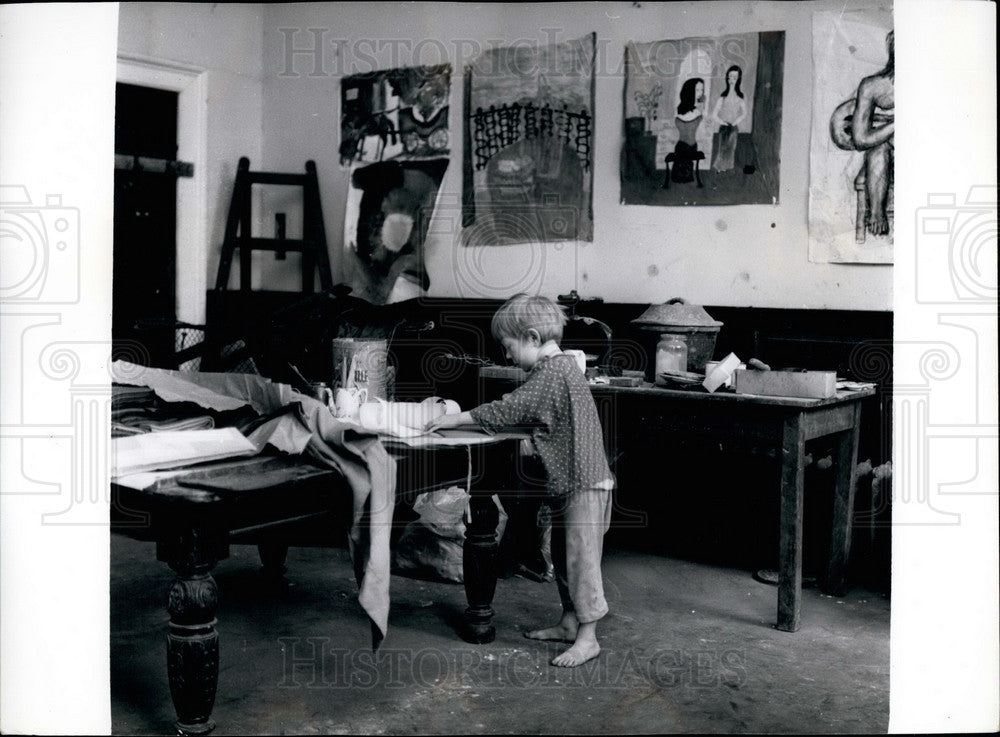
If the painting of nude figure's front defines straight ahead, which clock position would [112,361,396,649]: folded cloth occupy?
The folded cloth is roughly at 1 o'clock from the painting of nude figure.

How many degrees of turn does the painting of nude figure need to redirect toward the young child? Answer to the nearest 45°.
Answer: approximately 45° to its right

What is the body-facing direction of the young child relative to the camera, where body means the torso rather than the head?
to the viewer's left

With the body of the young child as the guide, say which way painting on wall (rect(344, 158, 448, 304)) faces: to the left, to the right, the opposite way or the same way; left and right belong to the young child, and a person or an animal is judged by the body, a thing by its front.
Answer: to the left

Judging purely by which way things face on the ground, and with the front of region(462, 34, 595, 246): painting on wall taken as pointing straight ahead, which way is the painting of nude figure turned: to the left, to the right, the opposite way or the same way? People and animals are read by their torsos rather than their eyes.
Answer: the same way

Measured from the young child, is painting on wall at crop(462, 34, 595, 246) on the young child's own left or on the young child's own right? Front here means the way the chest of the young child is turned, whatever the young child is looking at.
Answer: on the young child's own right

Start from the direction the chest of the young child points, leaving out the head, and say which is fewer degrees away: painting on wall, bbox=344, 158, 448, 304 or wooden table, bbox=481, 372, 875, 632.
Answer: the painting on wall

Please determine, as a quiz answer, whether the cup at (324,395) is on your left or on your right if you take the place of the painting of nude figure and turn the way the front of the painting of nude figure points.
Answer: on your right

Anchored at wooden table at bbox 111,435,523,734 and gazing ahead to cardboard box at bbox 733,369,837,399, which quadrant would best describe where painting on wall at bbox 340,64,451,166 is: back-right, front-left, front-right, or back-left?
front-left

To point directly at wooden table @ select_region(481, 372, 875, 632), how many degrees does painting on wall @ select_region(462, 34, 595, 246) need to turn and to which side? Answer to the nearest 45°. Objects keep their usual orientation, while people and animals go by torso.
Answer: approximately 45° to its left

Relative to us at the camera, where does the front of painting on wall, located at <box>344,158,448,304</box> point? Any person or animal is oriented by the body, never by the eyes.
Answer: facing the viewer

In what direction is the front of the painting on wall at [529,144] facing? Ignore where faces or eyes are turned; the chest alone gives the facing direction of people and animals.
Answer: toward the camera

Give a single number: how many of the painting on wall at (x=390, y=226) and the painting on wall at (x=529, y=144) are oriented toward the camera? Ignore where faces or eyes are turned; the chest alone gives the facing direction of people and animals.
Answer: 2

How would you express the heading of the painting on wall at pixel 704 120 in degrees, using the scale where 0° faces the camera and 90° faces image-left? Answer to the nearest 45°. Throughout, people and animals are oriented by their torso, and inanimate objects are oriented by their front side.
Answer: approximately 0°

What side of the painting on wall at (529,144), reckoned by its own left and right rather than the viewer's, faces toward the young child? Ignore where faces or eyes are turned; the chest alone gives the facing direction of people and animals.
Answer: front

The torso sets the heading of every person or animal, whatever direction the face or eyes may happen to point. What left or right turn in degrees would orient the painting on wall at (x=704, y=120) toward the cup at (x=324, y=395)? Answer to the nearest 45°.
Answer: approximately 45° to its right
